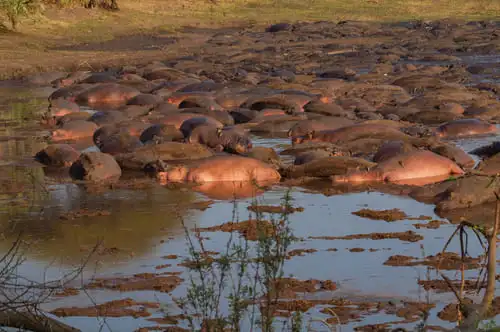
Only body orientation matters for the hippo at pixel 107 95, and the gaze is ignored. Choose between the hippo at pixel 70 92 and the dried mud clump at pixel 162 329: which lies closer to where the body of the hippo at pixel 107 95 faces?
the hippo

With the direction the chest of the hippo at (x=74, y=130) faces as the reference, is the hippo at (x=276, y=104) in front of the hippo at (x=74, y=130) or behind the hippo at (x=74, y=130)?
behind

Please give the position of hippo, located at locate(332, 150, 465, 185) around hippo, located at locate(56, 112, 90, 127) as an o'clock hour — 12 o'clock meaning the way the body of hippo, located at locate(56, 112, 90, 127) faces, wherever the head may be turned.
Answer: hippo, located at locate(332, 150, 465, 185) is roughly at 8 o'clock from hippo, located at locate(56, 112, 90, 127).

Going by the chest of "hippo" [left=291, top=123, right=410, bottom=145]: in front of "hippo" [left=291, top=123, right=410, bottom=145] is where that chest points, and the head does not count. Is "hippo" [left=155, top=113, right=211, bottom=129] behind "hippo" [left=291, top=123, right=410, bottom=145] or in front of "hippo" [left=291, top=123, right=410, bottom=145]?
in front

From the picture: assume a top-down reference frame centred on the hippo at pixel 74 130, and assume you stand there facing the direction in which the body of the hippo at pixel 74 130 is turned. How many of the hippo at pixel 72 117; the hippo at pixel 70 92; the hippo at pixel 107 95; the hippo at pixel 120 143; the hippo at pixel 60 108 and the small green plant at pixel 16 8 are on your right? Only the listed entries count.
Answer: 5

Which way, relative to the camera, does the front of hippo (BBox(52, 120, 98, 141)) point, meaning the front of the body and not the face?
to the viewer's left

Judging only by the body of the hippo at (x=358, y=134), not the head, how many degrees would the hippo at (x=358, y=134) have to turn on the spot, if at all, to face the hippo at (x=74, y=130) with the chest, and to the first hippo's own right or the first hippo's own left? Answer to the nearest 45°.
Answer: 0° — it already faces it

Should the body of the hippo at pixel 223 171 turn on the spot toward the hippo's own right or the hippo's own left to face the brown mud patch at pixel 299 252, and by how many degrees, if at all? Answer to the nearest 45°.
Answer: approximately 90° to the hippo's own left

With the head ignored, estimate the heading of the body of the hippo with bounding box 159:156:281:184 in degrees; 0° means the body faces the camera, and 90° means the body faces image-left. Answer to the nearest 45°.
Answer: approximately 90°

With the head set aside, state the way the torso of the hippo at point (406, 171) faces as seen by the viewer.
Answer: to the viewer's left

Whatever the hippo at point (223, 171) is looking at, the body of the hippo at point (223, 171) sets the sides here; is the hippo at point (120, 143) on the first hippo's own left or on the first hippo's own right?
on the first hippo's own right

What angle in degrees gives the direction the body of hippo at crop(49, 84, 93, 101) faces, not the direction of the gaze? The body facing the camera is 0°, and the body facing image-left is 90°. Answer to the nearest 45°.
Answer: approximately 90°
